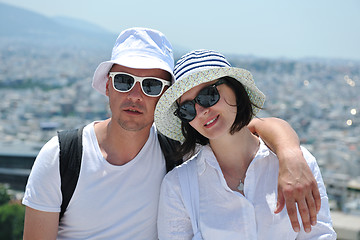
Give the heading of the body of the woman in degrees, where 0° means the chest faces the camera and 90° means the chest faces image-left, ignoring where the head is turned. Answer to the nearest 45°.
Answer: approximately 0°
